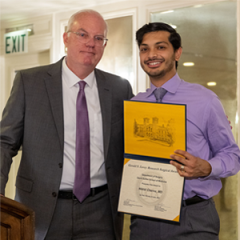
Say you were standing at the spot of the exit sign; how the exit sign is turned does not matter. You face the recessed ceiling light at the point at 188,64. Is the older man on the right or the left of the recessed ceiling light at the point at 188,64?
right

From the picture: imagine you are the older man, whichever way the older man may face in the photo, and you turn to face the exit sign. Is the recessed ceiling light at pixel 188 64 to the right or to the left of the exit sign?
right

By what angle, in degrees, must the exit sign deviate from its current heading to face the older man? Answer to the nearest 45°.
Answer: approximately 45° to its left

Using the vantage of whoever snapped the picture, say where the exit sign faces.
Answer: facing the viewer and to the left of the viewer

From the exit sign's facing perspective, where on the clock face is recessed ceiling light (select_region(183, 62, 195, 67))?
The recessed ceiling light is roughly at 9 o'clock from the exit sign.

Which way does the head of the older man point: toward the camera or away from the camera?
toward the camera

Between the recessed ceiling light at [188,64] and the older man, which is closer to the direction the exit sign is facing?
the older man
